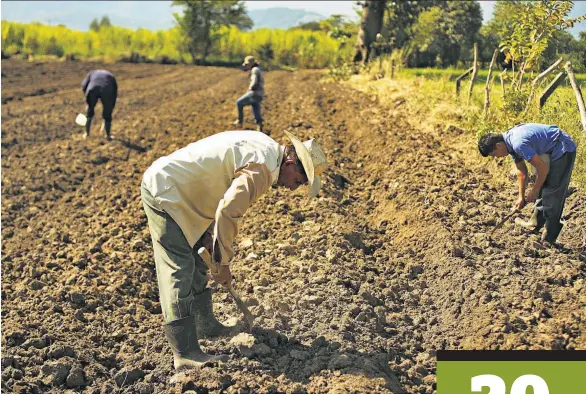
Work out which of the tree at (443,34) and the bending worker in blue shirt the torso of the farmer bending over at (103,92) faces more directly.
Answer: the tree

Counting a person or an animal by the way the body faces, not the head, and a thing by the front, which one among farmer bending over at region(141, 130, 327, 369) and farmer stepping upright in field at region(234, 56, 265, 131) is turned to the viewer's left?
farmer stepping upright in field at region(234, 56, 265, 131)

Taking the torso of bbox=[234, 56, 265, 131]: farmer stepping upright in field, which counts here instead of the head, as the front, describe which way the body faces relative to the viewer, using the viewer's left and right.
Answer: facing to the left of the viewer

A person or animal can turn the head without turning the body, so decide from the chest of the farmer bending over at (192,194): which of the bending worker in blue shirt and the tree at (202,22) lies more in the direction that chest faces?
the bending worker in blue shirt

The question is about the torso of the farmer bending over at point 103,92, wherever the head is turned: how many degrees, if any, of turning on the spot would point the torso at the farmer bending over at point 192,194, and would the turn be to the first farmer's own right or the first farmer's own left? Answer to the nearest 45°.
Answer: approximately 180°

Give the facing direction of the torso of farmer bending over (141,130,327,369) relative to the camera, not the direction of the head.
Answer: to the viewer's right

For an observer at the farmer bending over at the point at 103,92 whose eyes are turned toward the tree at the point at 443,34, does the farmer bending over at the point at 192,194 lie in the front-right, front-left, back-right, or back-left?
back-right

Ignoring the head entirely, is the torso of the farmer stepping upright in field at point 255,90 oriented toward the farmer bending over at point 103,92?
yes

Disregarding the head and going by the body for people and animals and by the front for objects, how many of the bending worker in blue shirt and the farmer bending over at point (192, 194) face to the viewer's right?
1

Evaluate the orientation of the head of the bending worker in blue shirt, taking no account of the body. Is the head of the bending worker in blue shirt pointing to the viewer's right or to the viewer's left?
to the viewer's left

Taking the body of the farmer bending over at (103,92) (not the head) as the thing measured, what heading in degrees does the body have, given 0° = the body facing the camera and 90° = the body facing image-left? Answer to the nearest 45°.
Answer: approximately 180°

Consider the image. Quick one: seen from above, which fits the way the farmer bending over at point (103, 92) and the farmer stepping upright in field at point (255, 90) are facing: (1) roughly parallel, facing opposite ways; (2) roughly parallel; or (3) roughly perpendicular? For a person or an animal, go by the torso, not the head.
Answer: roughly perpendicular

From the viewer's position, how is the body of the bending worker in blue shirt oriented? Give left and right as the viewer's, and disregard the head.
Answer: facing to the left of the viewer

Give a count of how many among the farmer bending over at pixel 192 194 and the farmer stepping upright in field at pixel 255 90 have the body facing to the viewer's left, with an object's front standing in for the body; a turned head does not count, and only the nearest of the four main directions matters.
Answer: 1

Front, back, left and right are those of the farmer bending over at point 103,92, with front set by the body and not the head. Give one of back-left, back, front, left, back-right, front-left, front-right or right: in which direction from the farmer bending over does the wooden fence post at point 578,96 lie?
back-right

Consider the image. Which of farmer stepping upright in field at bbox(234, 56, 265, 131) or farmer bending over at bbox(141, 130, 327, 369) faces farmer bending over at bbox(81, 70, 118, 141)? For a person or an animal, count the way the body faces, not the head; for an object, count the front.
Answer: farmer stepping upright in field at bbox(234, 56, 265, 131)
